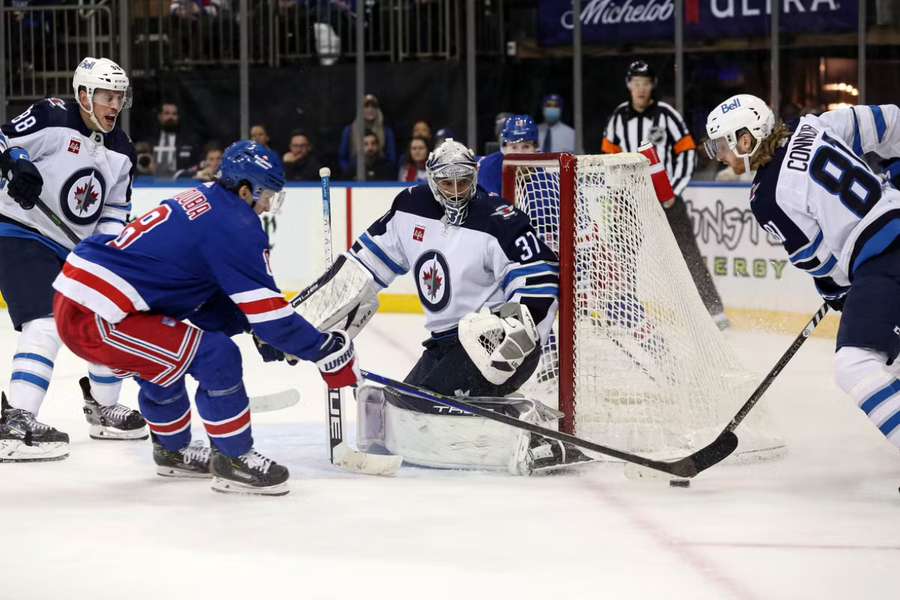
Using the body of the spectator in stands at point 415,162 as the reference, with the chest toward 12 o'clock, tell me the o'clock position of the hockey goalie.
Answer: The hockey goalie is roughly at 12 o'clock from the spectator in stands.

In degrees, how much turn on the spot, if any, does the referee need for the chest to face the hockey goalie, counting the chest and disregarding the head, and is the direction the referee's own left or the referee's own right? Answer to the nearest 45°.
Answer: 0° — they already face them

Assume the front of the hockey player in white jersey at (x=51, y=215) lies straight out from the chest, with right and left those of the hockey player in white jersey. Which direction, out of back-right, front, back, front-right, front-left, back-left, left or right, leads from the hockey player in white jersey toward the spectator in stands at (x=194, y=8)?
back-left

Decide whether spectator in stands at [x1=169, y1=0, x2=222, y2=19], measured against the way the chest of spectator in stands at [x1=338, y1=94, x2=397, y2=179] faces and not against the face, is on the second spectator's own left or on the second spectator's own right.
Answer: on the second spectator's own right

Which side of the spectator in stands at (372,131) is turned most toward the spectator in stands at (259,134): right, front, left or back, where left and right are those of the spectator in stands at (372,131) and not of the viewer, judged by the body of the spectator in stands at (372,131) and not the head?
right

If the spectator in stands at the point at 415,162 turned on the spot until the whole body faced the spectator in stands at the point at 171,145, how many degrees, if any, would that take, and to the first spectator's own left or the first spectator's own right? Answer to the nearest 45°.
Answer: approximately 90° to the first spectator's own right
